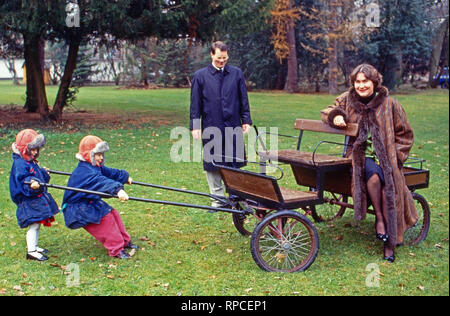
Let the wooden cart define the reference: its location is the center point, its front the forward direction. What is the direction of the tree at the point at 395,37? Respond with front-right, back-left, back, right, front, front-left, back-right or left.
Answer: back-right

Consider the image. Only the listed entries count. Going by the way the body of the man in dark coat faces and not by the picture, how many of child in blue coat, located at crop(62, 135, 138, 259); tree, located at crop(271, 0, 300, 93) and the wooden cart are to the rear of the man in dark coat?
1

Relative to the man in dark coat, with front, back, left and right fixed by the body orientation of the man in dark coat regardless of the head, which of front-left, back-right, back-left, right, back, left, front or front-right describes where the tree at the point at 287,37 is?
back

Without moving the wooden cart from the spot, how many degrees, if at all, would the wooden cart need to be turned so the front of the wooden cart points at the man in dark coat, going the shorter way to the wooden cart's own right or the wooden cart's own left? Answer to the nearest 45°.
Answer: approximately 90° to the wooden cart's own right

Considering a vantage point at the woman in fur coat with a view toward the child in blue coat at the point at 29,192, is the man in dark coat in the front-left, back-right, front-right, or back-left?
front-right

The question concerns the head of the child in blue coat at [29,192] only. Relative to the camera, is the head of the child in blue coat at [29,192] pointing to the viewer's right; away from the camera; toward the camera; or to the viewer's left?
to the viewer's right

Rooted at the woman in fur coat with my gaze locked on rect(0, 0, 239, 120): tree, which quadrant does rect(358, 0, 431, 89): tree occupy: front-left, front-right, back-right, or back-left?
front-right

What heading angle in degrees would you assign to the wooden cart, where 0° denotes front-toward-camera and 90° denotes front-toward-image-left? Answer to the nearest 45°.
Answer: approximately 45°

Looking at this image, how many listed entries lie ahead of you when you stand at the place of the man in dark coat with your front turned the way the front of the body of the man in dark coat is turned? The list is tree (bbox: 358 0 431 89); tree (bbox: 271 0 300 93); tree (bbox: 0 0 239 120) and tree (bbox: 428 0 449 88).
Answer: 0

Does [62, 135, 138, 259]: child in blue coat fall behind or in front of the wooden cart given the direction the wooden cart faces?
in front

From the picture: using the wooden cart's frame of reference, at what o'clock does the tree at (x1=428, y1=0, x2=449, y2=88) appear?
The tree is roughly at 5 o'clock from the wooden cart.

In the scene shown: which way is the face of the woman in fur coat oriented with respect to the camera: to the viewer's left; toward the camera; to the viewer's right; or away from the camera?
toward the camera

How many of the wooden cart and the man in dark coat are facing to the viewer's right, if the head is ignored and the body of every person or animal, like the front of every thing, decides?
0

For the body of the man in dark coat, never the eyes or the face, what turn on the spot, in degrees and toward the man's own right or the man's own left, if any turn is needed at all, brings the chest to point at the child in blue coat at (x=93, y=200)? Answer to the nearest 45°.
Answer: approximately 45° to the man's own right

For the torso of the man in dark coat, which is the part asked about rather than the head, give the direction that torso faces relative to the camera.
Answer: toward the camera

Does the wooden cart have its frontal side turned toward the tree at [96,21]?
no

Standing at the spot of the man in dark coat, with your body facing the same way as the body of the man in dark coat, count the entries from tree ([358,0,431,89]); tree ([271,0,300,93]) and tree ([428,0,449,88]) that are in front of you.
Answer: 0

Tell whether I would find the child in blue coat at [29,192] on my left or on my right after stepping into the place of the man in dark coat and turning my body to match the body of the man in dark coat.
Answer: on my right
